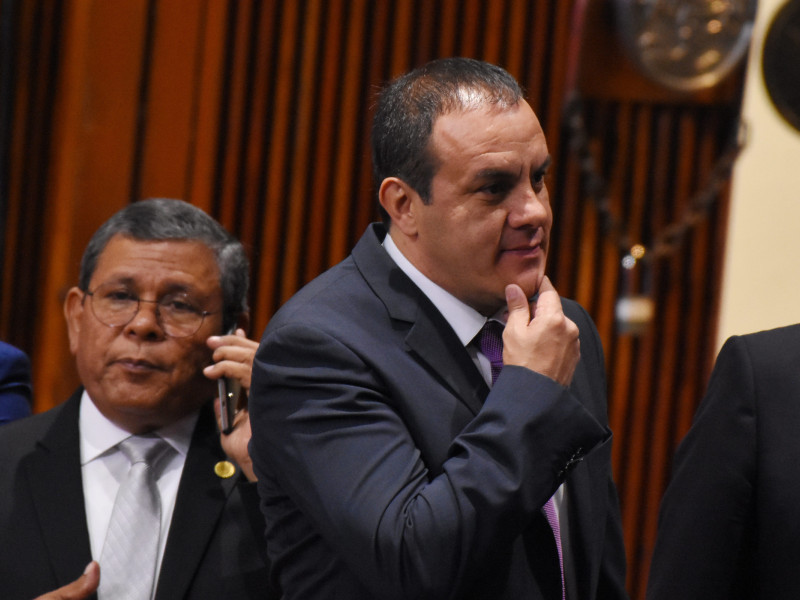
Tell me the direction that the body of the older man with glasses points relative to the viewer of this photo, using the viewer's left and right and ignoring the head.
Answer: facing the viewer

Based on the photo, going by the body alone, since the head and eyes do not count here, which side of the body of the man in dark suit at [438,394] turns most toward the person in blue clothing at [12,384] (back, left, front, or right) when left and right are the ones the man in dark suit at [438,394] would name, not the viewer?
back

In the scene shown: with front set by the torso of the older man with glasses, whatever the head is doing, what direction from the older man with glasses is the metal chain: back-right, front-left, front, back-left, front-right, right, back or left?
back-left

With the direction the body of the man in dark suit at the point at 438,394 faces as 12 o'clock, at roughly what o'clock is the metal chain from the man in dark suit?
The metal chain is roughly at 8 o'clock from the man in dark suit.

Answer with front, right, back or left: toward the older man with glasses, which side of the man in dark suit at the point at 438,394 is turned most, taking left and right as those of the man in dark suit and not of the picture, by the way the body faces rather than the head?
back

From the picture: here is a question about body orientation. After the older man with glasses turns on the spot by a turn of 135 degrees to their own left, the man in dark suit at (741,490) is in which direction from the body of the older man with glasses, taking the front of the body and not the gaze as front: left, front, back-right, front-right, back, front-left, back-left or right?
right

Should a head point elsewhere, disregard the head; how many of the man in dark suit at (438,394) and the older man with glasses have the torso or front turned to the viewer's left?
0

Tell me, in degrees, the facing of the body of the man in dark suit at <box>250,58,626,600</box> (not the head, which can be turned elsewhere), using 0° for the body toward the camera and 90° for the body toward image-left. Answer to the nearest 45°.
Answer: approximately 315°
